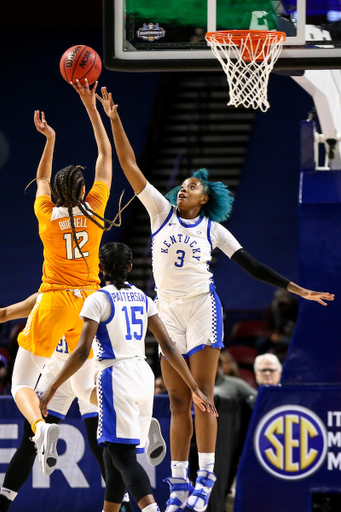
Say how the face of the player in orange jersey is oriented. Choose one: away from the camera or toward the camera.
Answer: away from the camera

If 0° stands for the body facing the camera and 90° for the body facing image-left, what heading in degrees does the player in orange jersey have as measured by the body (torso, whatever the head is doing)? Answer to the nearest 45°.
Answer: approximately 180°

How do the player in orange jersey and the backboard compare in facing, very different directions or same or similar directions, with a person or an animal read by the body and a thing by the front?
very different directions

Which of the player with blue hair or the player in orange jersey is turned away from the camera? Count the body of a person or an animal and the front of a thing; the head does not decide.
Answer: the player in orange jersey

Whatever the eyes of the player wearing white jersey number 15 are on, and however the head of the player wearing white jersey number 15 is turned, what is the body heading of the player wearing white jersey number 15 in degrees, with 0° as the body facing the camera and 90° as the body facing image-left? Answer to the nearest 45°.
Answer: approximately 135°

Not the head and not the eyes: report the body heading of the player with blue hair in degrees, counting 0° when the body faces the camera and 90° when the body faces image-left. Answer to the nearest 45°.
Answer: approximately 45°

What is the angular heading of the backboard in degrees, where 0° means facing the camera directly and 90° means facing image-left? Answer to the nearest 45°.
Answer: approximately 0°
